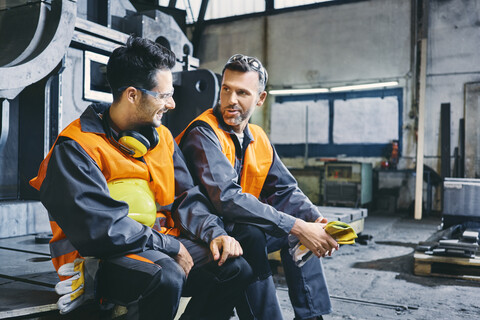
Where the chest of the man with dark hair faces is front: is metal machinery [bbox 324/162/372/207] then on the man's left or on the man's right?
on the man's left

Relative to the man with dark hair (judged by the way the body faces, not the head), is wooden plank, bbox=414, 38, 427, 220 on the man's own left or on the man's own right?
on the man's own left

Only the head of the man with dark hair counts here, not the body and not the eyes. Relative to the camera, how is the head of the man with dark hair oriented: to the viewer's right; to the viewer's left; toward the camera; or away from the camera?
to the viewer's right

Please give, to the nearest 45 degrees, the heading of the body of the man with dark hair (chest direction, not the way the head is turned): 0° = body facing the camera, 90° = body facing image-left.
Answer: approximately 315°

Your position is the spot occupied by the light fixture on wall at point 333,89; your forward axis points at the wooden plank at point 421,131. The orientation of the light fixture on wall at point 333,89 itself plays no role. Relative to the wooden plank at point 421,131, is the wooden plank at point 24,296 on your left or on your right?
right

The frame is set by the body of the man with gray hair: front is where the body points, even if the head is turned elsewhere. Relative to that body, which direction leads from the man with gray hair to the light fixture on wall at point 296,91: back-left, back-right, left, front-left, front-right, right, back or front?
back-left

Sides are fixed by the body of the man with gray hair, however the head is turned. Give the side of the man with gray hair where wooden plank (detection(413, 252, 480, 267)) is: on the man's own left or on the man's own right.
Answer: on the man's own left

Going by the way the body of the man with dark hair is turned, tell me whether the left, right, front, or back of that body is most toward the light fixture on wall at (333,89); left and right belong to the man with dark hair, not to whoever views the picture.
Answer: left

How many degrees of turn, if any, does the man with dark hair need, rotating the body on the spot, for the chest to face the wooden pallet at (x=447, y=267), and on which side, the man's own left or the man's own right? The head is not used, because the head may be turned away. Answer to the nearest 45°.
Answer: approximately 90° to the man's own left
